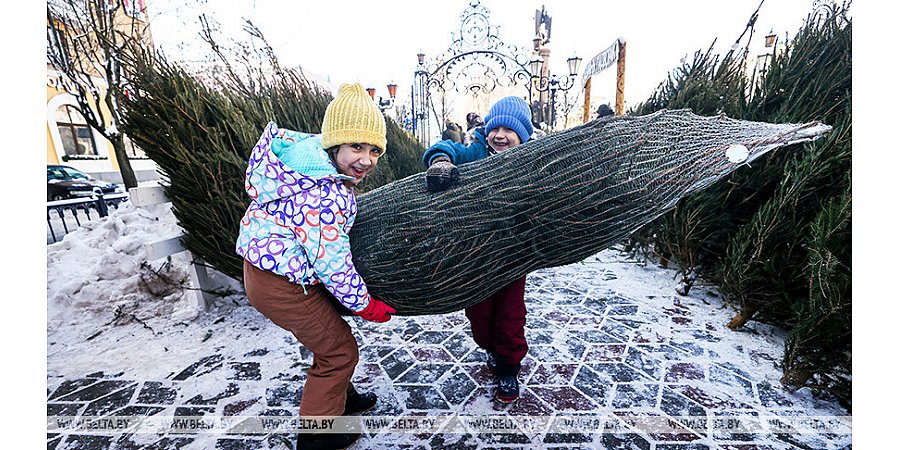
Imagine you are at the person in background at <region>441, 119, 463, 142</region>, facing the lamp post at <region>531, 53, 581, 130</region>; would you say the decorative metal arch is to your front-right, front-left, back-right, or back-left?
front-left

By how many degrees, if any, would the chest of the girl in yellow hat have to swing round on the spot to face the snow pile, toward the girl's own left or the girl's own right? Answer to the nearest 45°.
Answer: approximately 135° to the girl's own left

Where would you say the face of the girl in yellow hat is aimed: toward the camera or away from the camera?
toward the camera

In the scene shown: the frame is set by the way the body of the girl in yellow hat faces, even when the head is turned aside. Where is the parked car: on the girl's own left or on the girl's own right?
on the girl's own left

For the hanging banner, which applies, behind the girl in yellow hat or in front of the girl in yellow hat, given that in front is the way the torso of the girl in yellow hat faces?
in front

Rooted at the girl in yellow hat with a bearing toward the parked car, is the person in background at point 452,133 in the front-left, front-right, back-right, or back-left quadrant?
front-right

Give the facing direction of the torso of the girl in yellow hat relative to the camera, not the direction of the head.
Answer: to the viewer's right

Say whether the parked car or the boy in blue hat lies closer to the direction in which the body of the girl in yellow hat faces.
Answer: the boy in blue hat

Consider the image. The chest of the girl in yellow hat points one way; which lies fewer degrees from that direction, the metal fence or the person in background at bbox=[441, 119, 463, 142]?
the person in background

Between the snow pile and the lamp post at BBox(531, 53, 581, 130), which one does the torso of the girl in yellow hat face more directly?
the lamp post
